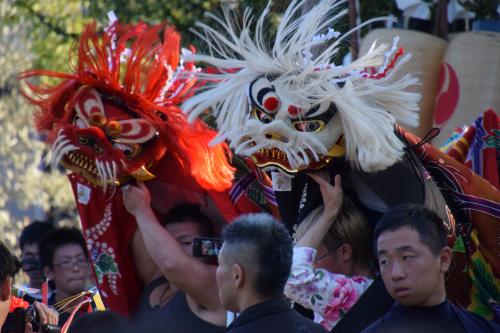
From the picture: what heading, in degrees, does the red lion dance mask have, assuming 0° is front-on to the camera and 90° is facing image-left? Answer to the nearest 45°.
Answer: approximately 45°

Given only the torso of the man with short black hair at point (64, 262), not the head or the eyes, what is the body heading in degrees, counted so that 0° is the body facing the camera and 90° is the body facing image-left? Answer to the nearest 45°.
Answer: approximately 315°

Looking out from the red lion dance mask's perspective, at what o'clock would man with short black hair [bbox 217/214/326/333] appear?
The man with short black hair is roughly at 10 o'clock from the red lion dance mask.

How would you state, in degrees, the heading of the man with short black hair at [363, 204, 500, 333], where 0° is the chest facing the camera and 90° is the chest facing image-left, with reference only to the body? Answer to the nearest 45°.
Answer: approximately 45°

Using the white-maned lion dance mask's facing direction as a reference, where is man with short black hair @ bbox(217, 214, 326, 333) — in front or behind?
in front

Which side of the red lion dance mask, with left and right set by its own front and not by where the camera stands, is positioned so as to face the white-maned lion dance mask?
left

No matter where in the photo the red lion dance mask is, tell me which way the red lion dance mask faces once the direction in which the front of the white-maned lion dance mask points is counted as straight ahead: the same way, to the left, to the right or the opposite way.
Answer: the same way

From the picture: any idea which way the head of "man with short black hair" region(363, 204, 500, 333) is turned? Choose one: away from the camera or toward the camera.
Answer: toward the camera

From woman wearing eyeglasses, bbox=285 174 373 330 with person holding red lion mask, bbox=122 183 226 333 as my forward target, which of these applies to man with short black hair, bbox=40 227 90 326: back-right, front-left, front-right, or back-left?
front-right

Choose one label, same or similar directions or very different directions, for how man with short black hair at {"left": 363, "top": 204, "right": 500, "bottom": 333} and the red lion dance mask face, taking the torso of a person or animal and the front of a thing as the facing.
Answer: same or similar directions
